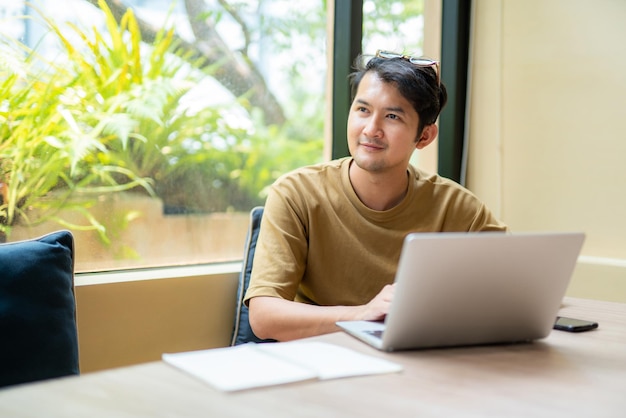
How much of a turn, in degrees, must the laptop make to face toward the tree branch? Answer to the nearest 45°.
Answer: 0° — it already faces it

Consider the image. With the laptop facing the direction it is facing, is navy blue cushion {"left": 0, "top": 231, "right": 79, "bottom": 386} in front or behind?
in front

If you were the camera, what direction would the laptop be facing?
facing away from the viewer and to the left of the viewer

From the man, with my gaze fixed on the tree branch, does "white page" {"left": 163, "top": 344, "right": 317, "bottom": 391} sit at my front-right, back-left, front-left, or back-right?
back-left

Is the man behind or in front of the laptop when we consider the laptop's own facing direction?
in front
